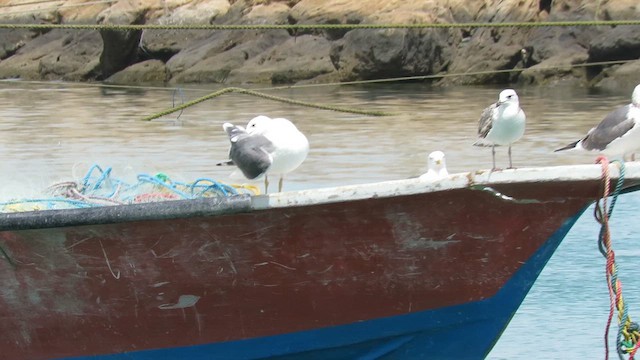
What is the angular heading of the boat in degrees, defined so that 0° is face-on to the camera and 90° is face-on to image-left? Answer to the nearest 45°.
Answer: approximately 270°

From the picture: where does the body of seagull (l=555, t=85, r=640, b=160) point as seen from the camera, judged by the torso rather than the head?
to the viewer's right

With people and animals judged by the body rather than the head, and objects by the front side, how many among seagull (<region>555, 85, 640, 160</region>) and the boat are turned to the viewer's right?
2

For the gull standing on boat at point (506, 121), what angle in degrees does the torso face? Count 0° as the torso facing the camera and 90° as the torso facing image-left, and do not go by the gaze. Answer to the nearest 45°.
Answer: approximately 315°

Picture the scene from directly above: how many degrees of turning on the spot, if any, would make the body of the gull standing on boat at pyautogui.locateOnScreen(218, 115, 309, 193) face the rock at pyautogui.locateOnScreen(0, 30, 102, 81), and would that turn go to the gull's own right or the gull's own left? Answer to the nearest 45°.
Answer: approximately 135° to the gull's own left

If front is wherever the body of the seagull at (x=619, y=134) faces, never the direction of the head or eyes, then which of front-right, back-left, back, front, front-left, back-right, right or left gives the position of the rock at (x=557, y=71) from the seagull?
left

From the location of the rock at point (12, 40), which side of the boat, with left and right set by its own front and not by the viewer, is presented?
left

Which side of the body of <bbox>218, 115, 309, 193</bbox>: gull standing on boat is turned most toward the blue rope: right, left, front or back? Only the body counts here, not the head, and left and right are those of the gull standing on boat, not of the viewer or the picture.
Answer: back
